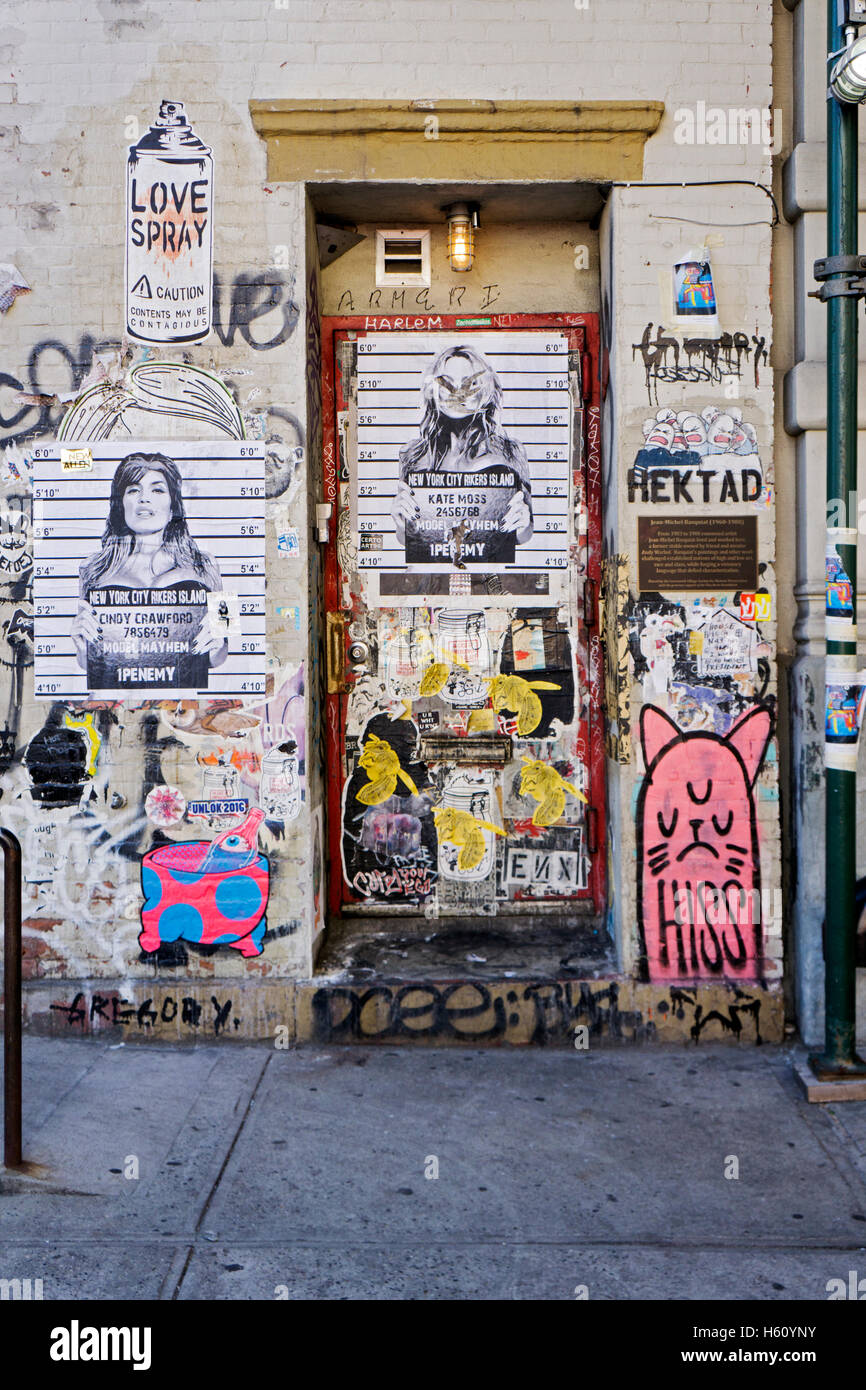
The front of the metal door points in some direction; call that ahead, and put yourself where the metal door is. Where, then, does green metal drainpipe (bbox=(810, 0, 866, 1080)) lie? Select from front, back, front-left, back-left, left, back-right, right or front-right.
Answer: front-left

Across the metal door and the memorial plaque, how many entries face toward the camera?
2

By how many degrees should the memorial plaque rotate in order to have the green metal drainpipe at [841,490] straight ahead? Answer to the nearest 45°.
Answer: approximately 45° to its left

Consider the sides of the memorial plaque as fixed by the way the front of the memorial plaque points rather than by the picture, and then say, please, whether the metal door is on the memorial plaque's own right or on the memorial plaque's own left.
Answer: on the memorial plaque's own right

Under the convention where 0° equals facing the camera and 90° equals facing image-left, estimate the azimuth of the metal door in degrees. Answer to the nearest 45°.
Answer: approximately 0°
